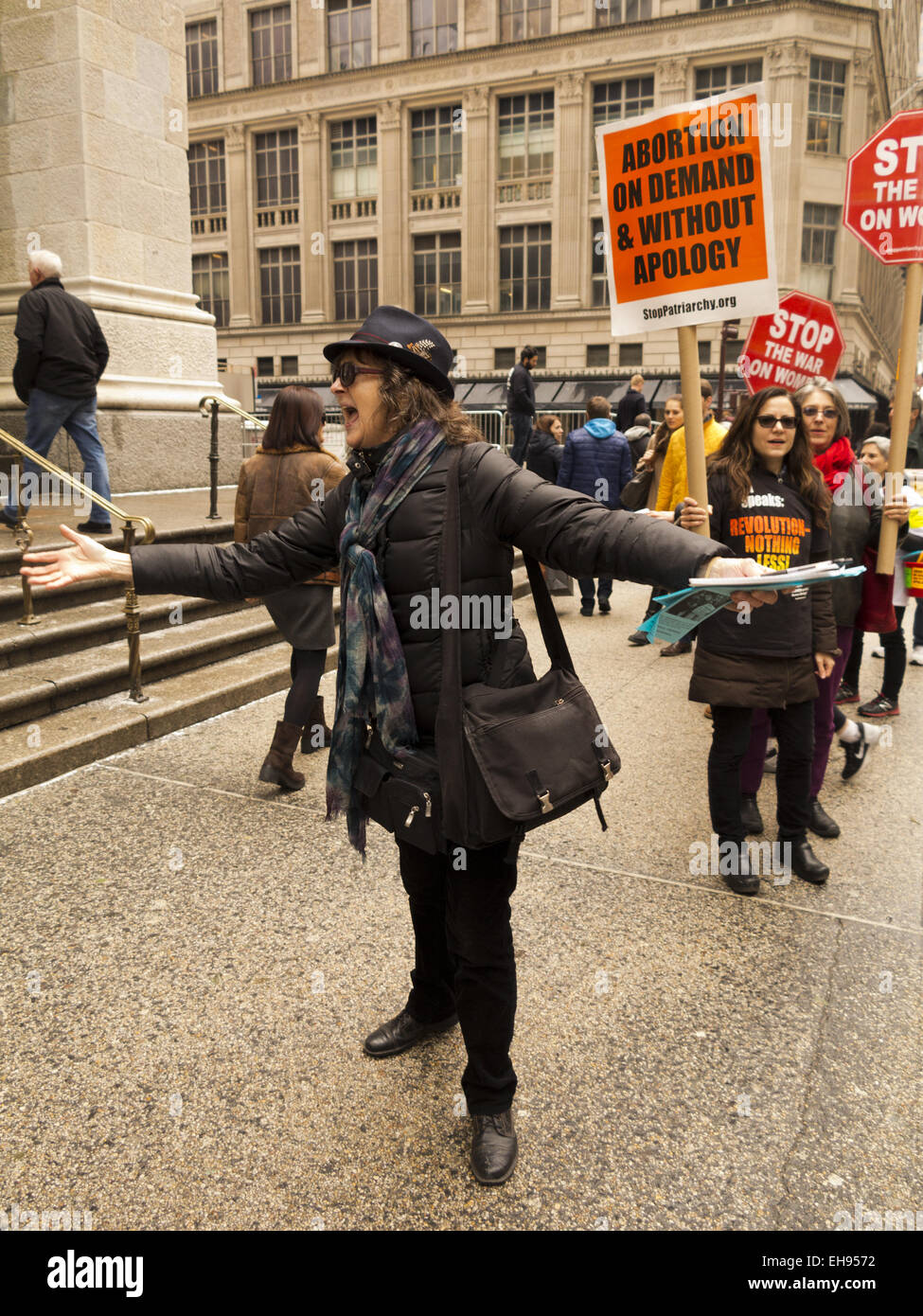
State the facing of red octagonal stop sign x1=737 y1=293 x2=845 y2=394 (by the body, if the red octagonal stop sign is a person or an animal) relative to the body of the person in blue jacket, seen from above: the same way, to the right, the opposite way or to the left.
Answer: the opposite way

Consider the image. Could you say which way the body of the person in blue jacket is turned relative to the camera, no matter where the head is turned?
away from the camera

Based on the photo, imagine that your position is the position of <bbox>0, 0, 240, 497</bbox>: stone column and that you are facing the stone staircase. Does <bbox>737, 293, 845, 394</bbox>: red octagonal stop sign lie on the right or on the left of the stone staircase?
left

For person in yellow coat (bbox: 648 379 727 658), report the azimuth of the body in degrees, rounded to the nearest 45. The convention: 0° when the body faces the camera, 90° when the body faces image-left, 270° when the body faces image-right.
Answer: approximately 45°

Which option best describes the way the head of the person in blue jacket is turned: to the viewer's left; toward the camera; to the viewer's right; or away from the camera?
away from the camera
